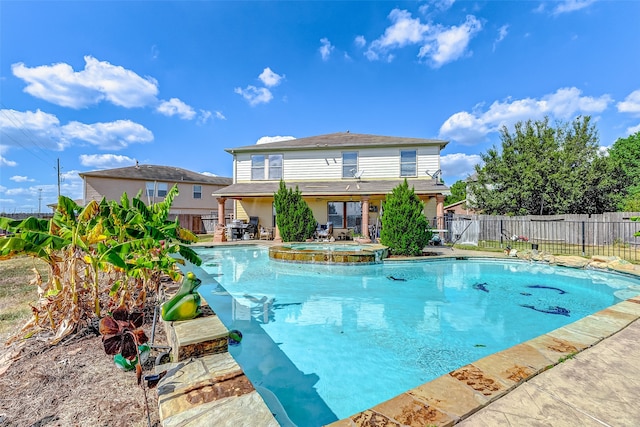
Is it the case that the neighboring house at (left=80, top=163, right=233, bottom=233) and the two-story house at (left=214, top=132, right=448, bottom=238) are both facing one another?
no

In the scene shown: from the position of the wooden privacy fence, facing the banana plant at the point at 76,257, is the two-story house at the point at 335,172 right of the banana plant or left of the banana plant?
right

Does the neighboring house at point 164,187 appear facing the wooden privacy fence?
no

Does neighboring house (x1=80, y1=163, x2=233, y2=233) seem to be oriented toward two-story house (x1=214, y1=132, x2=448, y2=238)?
no
